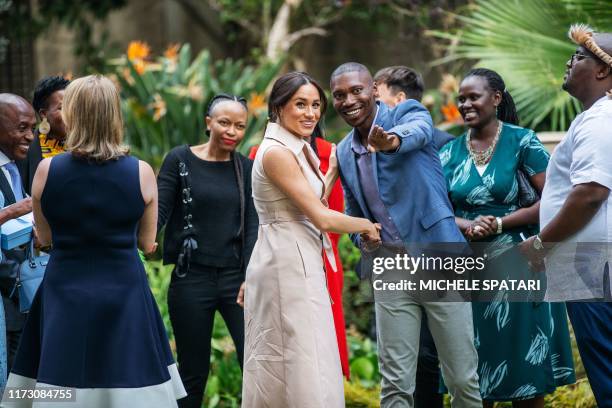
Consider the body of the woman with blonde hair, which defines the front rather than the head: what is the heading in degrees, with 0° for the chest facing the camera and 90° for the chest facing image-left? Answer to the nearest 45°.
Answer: approximately 180°

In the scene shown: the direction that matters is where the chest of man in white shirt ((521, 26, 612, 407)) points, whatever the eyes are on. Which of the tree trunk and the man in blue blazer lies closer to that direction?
the man in blue blazer

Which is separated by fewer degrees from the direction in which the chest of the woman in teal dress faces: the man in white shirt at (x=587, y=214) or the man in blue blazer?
the man in blue blazer

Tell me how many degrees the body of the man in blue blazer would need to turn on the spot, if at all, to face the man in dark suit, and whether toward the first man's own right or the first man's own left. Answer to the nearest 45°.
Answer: approximately 45° to the first man's own right

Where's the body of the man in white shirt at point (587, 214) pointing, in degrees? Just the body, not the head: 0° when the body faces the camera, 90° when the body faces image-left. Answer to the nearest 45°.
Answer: approximately 90°

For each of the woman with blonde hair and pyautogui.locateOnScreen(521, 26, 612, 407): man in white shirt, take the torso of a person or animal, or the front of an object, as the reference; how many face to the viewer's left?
1

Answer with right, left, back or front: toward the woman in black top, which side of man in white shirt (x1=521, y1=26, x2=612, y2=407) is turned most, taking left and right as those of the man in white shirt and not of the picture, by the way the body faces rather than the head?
front

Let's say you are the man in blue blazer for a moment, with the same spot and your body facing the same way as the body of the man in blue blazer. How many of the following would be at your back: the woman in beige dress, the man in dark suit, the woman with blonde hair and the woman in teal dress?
1

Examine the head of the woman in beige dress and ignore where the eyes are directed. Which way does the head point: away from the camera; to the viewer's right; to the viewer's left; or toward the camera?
toward the camera

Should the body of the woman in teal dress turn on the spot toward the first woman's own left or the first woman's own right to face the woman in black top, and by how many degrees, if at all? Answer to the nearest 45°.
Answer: approximately 45° to the first woman's own right

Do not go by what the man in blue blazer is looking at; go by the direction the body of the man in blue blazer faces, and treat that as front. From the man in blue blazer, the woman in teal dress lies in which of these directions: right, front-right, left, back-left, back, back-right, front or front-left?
back

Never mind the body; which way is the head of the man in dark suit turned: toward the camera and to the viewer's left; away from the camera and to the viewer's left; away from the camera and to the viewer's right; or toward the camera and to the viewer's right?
toward the camera and to the viewer's right

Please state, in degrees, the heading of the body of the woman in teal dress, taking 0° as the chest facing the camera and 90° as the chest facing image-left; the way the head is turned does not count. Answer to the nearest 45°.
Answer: approximately 45°

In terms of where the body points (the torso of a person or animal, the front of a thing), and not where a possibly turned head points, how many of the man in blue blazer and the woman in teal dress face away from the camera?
0

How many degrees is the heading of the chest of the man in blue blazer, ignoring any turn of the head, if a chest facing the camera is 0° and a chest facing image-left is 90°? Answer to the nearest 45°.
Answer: approximately 45°

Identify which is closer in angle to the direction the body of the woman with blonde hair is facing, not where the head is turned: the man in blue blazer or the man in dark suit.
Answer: the man in dark suit

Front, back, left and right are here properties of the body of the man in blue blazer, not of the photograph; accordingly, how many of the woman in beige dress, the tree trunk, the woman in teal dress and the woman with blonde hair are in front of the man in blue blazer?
2
